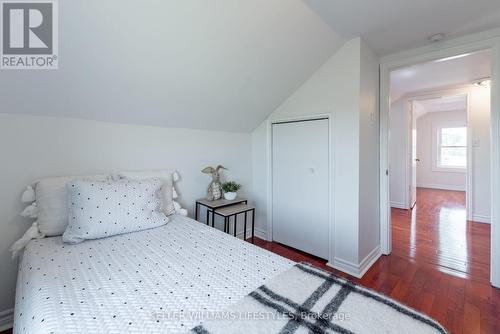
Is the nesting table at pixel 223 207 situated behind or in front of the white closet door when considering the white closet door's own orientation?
in front

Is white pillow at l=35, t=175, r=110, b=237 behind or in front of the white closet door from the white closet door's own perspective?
in front

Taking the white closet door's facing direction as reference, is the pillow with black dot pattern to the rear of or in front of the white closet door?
in front

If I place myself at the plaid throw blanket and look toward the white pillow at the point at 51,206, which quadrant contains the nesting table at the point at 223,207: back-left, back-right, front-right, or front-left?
front-right

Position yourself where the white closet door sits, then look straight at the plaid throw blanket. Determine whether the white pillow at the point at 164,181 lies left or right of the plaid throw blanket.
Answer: right

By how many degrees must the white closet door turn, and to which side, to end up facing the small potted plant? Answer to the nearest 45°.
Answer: approximately 45° to its right

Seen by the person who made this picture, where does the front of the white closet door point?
facing the viewer and to the left of the viewer

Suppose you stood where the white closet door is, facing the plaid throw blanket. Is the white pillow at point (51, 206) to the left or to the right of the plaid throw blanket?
right

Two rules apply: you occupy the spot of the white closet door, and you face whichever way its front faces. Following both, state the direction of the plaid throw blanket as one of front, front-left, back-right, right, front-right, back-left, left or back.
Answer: front-left
